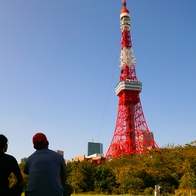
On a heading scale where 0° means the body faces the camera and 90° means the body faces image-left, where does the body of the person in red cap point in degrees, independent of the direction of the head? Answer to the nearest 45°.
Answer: approximately 180°

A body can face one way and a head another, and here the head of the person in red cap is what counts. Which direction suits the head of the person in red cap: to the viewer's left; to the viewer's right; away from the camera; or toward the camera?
away from the camera

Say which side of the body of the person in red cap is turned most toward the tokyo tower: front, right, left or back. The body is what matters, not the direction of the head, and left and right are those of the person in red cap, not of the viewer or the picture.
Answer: front
